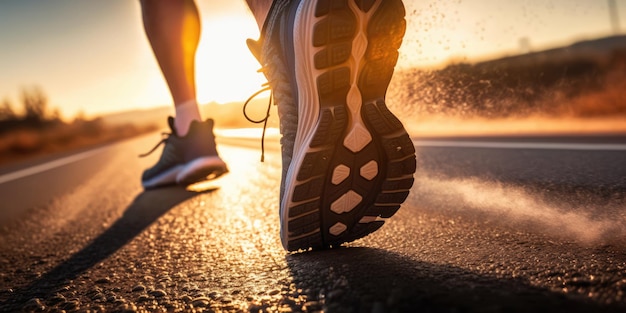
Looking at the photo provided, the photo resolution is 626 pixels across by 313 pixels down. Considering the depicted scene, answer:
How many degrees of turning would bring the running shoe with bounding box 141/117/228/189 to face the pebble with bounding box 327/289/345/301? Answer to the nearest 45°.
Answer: approximately 90° to its left

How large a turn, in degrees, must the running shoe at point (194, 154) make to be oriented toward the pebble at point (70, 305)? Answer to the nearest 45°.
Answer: approximately 90° to its left

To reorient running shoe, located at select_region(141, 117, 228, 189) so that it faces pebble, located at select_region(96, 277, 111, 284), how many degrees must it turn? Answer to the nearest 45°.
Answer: approximately 90° to its left

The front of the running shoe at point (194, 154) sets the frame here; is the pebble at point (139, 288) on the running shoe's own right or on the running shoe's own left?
on the running shoe's own left

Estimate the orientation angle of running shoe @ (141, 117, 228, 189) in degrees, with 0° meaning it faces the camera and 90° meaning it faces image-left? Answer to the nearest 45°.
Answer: approximately 90°

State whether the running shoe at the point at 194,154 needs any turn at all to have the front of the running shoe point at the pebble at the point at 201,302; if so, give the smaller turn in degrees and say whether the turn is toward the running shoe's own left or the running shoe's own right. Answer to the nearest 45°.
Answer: approximately 90° to the running shoe's own left

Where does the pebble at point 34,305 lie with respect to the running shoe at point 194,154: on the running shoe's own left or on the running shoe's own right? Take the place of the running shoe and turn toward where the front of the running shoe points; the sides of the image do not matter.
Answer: on the running shoe's own left

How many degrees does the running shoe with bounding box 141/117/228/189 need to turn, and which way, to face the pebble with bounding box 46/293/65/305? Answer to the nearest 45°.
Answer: approximately 90° to its left
